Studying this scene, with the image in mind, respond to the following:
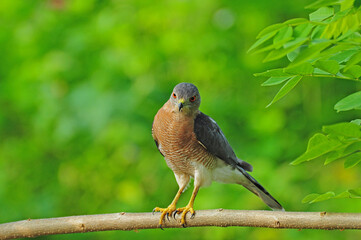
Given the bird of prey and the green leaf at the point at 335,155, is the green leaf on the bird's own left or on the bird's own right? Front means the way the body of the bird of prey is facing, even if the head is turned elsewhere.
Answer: on the bird's own left

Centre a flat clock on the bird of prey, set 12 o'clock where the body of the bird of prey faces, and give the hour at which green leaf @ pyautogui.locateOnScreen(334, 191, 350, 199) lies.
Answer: The green leaf is roughly at 8 o'clock from the bird of prey.

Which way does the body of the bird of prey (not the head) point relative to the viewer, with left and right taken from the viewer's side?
facing the viewer and to the left of the viewer
